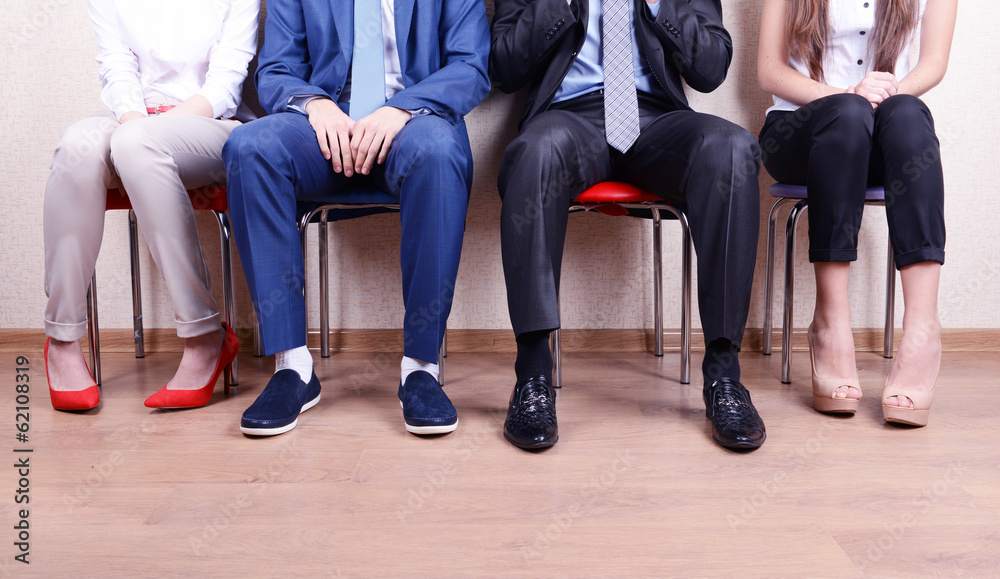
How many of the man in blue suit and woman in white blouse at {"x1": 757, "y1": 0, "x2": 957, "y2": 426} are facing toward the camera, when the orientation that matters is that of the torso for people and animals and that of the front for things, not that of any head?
2

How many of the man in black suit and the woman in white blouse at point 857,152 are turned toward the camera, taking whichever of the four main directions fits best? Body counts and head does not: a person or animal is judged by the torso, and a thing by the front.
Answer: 2

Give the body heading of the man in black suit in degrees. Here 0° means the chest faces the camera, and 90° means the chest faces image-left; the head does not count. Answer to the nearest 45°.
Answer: approximately 0°

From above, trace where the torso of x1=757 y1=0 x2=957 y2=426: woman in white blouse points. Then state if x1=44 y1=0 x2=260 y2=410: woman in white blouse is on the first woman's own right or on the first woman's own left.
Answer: on the first woman's own right
